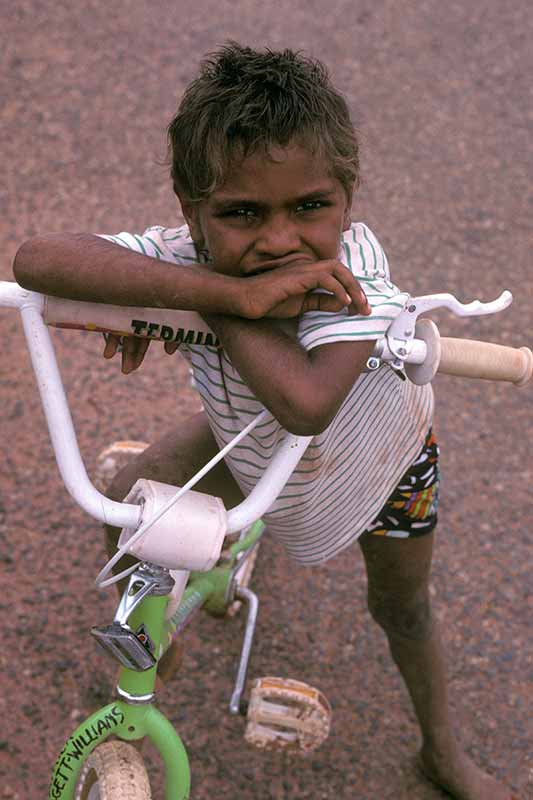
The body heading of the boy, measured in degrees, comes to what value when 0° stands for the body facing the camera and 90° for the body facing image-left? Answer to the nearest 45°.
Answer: approximately 0°
